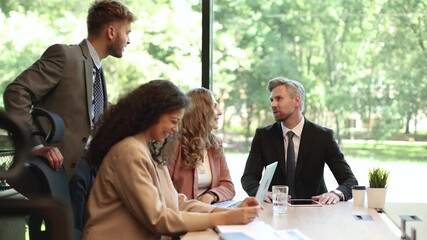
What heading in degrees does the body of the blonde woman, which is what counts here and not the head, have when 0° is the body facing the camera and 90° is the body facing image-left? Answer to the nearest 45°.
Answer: approximately 315°

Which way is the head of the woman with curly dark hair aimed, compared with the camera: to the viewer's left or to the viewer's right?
to the viewer's right

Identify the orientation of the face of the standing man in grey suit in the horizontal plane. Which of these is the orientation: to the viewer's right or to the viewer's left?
to the viewer's right

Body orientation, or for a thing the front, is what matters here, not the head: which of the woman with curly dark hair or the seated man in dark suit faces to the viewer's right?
the woman with curly dark hair

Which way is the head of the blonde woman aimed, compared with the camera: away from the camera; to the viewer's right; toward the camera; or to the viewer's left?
to the viewer's right

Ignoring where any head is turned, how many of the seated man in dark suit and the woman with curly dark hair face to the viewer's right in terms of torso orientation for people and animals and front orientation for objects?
1

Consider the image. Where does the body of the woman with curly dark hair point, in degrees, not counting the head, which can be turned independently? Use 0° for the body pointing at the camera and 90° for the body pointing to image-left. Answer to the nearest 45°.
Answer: approximately 270°

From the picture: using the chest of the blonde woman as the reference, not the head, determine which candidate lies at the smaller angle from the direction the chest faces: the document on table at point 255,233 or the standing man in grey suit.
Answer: the document on table

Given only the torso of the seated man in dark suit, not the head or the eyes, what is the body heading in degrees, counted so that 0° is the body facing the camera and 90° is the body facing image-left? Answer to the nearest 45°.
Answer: approximately 0°
